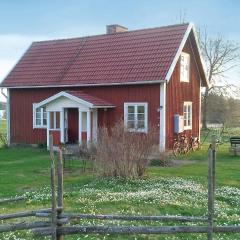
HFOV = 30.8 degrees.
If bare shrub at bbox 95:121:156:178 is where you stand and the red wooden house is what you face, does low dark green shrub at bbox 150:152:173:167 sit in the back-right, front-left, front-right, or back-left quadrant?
front-right

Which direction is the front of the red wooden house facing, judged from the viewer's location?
facing the viewer and to the left of the viewer

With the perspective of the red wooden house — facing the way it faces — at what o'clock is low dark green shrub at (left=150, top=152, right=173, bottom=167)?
The low dark green shrub is roughly at 10 o'clock from the red wooden house.

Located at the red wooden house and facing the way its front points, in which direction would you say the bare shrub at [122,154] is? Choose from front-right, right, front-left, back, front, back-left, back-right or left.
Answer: front-left

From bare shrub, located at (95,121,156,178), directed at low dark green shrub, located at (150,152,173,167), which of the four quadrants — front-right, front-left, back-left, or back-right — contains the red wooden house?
front-left

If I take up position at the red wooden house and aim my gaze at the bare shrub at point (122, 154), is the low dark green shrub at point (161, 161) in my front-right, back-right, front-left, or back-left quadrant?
front-left
